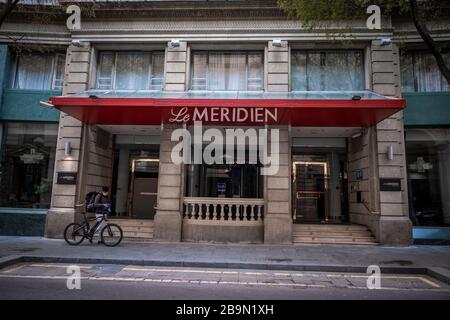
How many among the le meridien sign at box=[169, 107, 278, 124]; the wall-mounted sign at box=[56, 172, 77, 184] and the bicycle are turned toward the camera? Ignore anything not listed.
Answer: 2

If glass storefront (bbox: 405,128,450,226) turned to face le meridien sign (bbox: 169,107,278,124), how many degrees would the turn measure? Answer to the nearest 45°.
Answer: approximately 45° to its right

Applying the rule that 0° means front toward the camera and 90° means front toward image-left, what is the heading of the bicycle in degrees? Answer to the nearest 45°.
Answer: approximately 270°

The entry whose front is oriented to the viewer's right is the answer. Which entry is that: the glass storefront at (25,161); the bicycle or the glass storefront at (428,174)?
the bicycle

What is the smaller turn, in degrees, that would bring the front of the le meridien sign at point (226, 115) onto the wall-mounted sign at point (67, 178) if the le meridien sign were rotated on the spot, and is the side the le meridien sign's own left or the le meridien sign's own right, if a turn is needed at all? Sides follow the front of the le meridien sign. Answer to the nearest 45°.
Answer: approximately 90° to the le meridien sign's own right

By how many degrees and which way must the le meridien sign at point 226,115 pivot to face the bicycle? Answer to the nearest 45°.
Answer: approximately 90° to its right

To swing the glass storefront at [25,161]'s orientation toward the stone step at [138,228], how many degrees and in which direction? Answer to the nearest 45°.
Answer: approximately 45° to its left

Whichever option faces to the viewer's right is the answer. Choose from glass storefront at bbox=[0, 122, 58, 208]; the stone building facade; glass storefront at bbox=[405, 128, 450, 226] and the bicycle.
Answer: the bicycle
